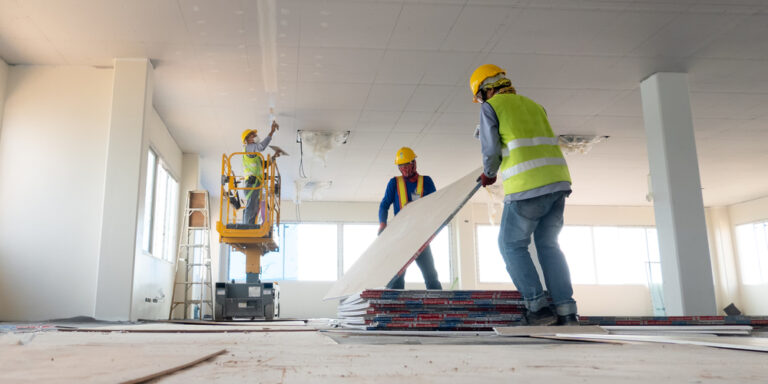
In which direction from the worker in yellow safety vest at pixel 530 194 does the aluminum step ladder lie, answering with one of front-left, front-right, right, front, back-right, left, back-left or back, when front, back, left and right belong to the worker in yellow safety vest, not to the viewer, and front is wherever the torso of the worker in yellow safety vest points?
front

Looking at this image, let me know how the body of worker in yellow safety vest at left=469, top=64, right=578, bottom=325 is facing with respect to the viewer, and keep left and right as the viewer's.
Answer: facing away from the viewer and to the left of the viewer

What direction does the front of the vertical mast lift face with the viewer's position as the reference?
facing the viewer

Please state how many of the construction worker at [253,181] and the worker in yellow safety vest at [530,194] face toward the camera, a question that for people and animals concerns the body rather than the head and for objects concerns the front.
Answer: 0

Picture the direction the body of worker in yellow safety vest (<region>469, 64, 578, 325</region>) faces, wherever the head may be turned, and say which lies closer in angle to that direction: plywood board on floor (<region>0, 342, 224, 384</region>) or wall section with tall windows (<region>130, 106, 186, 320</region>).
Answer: the wall section with tall windows

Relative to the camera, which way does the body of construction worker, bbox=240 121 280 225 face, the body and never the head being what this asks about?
to the viewer's right

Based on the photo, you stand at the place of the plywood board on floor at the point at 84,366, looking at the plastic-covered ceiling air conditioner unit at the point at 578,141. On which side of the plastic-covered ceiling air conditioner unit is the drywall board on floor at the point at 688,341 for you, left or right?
right

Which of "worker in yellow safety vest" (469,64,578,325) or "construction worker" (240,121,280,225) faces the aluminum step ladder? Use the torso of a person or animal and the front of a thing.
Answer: the worker in yellow safety vest

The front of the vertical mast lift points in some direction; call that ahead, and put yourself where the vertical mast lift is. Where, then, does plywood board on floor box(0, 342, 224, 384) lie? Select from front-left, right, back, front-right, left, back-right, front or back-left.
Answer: front

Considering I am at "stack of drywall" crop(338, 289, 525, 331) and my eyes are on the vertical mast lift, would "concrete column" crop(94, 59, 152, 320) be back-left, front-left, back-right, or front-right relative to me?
front-left

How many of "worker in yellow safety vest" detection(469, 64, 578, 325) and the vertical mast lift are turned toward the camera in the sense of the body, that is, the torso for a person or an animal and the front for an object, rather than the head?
1

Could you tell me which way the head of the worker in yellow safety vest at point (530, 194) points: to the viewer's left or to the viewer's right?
to the viewer's left
